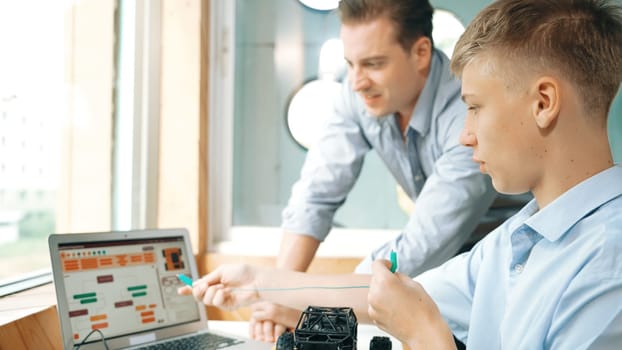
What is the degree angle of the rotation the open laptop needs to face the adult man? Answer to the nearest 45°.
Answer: approximately 90° to its left

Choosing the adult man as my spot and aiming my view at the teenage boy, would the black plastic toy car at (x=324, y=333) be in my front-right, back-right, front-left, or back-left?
front-right

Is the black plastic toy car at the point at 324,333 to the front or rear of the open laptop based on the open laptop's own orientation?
to the front

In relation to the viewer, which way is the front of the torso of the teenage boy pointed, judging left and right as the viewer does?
facing to the left of the viewer

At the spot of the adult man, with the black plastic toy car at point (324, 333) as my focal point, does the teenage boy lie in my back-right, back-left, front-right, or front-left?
front-left

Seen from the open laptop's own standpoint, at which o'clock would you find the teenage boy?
The teenage boy is roughly at 12 o'clock from the open laptop.

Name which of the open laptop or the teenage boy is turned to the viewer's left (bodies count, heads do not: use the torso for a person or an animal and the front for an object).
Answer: the teenage boy

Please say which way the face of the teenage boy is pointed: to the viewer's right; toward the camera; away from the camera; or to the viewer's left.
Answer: to the viewer's left

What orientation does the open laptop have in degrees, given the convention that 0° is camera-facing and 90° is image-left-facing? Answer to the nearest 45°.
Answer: approximately 315°

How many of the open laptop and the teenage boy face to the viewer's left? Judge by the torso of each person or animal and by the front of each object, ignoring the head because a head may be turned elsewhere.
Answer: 1

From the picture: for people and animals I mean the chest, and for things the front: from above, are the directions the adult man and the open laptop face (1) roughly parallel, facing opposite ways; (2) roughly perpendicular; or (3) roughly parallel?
roughly perpendicular

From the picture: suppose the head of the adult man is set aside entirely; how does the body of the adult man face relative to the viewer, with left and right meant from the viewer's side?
facing the viewer and to the left of the viewer

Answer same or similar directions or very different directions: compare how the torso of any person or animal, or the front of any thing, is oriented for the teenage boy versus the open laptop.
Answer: very different directions

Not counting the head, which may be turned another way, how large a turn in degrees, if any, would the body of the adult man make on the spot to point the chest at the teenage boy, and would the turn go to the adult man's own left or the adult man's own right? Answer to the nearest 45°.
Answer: approximately 45° to the adult man's own left

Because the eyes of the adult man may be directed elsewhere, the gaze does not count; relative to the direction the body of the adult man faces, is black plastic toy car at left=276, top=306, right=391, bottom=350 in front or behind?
in front
